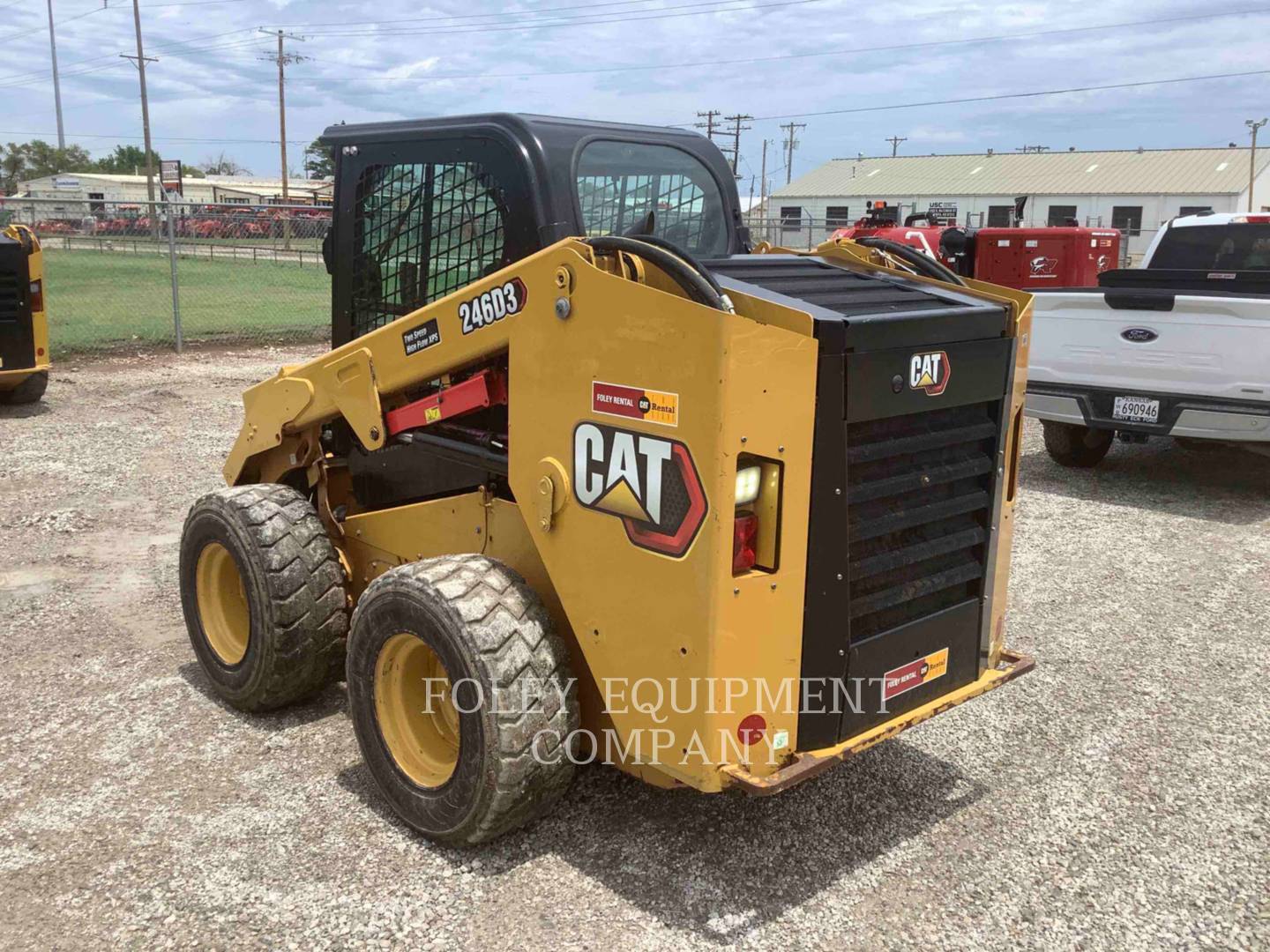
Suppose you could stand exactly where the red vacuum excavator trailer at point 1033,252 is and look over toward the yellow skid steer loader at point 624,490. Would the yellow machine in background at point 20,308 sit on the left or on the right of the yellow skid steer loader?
right

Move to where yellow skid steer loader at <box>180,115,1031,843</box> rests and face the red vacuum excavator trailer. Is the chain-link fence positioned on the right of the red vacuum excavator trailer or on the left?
left

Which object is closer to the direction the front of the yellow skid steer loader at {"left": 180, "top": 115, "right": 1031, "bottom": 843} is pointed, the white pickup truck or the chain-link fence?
the chain-link fence

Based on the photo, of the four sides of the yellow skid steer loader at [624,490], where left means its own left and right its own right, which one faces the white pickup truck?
right

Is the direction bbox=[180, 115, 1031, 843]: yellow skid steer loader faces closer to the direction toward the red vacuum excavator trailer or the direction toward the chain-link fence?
the chain-link fence

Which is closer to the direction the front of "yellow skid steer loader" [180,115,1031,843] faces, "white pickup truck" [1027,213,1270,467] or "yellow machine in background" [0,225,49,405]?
the yellow machine in background

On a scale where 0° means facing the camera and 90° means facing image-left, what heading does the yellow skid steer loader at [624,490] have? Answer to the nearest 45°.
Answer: approximately 135°

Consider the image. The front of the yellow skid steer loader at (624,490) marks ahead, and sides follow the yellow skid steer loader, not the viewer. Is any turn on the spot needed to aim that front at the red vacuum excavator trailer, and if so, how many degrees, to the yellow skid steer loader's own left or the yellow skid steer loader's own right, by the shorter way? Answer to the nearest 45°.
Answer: approximately 90° to the yellow skid steer loader's own right
